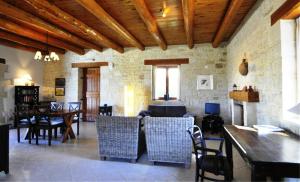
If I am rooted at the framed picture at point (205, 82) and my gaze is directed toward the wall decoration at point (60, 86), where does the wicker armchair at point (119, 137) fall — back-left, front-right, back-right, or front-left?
front-left

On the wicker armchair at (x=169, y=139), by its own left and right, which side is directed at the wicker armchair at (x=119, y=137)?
left

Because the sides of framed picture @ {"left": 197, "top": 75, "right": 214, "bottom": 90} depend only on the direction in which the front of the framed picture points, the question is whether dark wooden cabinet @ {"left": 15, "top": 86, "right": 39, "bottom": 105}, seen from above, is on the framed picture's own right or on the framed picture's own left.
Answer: on the framed picture's own right

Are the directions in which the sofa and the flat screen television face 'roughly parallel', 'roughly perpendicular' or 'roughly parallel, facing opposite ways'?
roughly parallel

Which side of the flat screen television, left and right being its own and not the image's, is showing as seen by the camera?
front

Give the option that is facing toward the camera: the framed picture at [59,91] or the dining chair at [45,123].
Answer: the framed picture

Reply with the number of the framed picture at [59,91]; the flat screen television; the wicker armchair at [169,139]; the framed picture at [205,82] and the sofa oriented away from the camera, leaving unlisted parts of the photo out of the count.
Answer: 1

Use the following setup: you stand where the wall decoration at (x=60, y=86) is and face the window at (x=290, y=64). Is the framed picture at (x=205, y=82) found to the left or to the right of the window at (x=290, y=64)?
left

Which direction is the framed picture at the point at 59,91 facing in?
toward the camera

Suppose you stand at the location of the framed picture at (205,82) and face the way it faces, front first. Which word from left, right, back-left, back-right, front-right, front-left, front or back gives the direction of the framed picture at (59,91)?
right

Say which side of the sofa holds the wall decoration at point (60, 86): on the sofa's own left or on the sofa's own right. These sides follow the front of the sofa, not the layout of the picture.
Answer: on the sofa's own right

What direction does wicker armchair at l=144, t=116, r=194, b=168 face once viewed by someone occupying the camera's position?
facing away from the viewer

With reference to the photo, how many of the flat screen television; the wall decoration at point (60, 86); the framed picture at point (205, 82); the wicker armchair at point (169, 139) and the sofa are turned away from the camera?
1

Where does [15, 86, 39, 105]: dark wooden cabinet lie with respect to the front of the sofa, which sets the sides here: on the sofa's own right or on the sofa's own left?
on the sofa's own right

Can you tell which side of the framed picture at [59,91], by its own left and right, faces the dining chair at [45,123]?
front

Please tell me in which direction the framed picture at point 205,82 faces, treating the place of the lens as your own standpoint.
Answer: facing the viewer

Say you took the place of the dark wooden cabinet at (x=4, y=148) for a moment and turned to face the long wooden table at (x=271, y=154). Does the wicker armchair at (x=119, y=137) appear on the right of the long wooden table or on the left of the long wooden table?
left

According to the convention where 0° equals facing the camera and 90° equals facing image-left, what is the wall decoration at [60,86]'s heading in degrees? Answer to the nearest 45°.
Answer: approximately 0°

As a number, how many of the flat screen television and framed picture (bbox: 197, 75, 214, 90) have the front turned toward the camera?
2
